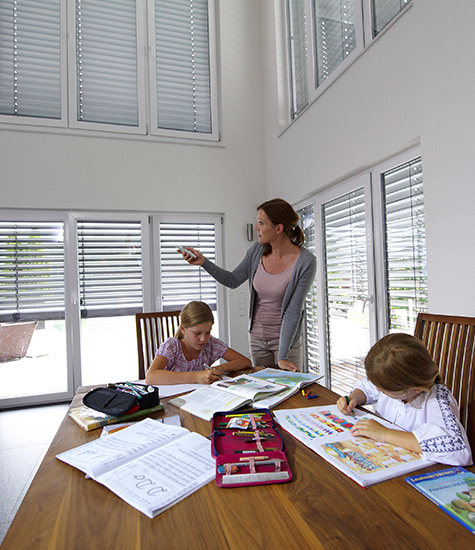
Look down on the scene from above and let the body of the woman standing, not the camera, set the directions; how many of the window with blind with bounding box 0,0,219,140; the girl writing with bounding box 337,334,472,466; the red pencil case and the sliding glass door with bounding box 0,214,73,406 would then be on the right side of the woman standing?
2

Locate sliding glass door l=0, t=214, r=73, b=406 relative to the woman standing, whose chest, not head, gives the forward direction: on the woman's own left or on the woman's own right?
on the woman's own right

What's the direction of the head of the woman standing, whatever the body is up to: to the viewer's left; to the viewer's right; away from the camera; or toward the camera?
to the viewer's left

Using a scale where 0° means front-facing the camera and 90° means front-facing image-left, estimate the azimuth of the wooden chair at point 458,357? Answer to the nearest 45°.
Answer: approximately 45°

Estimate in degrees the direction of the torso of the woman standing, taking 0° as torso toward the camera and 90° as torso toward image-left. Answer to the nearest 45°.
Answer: approximately 45°
